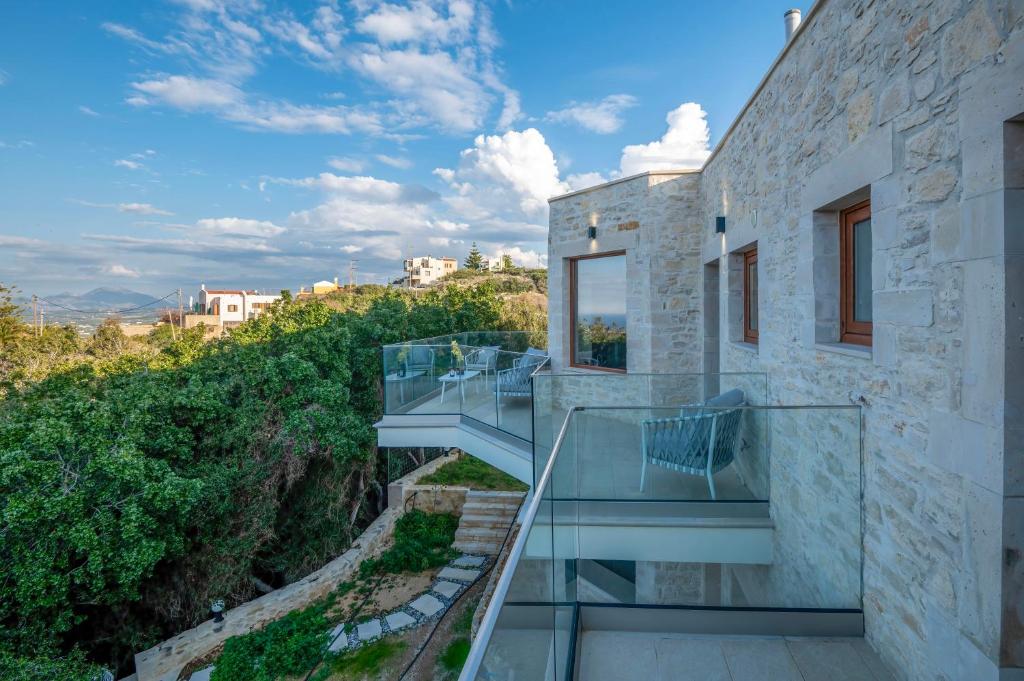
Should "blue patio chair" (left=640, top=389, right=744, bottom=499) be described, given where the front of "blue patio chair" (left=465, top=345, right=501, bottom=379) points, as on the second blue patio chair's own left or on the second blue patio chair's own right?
on the second blue patio chair's own left

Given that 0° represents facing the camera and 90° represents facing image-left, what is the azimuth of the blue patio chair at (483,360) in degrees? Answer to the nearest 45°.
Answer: approximately 45°

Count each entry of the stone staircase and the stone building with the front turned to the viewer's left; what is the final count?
1

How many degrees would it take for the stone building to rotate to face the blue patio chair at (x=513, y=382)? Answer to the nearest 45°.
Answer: approximately 45° to its right

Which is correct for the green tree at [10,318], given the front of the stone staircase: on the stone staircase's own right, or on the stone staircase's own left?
on the stone staircase's own right

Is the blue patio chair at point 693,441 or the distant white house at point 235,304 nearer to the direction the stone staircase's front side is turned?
the blue patio chair

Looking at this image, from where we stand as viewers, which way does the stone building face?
facing to the left of the viewer

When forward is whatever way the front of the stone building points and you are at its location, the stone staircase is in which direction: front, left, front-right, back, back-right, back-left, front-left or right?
front-right

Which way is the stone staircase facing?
toward the camera

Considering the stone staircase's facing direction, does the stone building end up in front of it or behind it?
in front
